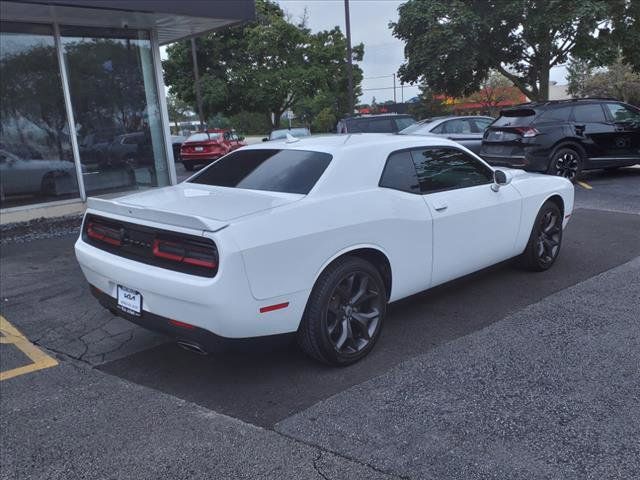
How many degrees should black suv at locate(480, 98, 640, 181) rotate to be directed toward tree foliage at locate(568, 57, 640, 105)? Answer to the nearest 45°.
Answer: approximately 45° to its left

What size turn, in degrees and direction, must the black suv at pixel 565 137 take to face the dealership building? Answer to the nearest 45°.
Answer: approximately 180°

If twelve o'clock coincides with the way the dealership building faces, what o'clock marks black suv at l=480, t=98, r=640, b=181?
The black suv is roughly at 11 o'clock from the dealership building.

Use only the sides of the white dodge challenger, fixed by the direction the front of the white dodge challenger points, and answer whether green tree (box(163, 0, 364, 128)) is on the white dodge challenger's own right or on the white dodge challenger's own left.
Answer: on the white dodge challenger's own left

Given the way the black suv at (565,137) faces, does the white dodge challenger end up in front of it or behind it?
behind

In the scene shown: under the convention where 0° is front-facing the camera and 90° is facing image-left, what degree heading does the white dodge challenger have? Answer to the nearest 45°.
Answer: approximately 225°

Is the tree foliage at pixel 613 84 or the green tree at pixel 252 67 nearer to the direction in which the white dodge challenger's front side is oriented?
the tree foliage

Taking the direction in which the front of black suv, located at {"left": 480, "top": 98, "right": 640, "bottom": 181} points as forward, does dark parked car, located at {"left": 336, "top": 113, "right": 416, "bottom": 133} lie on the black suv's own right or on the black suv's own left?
on the black suv's own left

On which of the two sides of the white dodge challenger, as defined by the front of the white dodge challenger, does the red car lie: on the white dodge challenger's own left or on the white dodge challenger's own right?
on the white dodge challenger's own left

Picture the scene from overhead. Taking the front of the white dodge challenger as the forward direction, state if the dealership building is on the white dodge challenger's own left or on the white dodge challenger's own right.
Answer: on the white dodge challenger's own left

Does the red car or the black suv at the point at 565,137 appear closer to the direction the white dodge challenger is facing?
the black suv

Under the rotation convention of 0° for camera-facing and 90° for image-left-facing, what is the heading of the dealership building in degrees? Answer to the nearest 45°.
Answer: approximately 315°
